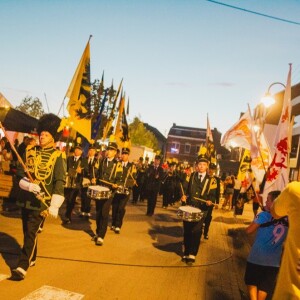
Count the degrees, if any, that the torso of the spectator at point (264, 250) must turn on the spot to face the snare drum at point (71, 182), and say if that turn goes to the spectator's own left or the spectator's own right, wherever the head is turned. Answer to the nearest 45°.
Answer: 0° — they already face it

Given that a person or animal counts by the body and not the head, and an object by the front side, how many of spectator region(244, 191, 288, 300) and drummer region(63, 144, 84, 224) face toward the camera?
1

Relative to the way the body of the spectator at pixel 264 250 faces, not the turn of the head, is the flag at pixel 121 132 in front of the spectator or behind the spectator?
in front

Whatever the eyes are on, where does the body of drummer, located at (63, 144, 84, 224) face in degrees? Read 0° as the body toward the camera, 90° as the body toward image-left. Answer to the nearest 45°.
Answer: approximately 0°

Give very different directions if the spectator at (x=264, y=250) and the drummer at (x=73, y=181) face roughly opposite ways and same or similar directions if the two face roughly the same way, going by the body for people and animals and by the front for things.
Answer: very different directions

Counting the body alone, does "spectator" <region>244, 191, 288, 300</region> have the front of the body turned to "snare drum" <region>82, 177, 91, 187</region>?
yes

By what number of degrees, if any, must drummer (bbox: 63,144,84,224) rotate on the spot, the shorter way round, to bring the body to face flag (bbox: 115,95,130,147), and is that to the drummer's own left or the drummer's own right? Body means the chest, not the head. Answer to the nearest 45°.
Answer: approximately 180°

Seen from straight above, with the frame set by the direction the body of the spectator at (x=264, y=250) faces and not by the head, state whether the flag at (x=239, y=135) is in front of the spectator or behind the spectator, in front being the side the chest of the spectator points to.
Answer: in front

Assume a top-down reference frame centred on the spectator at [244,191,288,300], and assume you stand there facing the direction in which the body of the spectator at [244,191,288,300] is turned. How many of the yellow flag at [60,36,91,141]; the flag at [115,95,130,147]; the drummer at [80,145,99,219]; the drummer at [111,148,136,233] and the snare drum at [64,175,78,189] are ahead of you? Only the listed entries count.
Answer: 5

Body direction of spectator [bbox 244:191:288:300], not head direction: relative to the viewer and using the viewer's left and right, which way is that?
facing away from the viewer and to the left of the viewer
